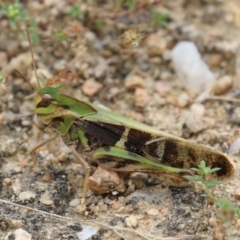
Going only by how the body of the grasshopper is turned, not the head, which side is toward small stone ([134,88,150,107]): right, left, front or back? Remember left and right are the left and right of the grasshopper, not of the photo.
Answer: right

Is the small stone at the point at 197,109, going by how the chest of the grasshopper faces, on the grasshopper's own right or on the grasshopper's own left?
on the grasshopper's own right

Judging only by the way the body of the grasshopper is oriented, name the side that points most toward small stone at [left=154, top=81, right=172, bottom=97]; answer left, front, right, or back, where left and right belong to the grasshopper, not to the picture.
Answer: right

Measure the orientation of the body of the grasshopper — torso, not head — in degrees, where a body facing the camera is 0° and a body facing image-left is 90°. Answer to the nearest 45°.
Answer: approximately 90°

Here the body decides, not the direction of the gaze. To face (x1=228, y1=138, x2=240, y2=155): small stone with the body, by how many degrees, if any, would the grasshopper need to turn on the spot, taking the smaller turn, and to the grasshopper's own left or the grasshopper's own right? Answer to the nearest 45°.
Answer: approximately 180°

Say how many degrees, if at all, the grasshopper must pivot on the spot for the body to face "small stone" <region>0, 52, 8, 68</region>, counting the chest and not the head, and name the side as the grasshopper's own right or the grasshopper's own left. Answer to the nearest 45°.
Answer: approximately 45° to the grasshopper's own right
